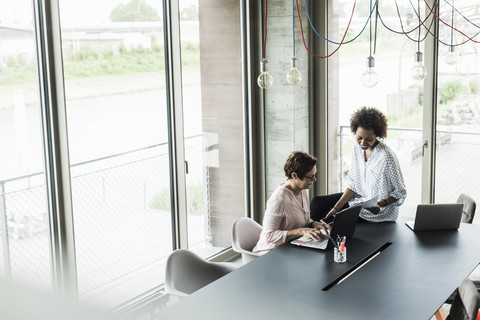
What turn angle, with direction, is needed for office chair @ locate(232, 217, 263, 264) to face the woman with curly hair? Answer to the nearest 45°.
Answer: approximately 45° to its left

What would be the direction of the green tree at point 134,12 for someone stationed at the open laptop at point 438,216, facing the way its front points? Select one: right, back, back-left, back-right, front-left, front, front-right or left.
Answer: front-left

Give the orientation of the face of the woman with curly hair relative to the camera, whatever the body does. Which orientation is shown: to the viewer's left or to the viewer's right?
to the viewer's left

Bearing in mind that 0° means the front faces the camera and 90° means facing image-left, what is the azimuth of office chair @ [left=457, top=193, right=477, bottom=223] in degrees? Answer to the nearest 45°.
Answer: approximately 45°

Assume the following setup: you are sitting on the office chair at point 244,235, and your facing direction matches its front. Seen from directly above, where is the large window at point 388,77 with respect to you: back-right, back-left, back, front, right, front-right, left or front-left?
left

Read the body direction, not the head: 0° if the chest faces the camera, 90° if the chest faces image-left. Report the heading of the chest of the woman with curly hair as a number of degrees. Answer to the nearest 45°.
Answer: approximately 45°

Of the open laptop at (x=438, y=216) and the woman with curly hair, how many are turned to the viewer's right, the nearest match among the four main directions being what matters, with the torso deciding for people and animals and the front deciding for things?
0

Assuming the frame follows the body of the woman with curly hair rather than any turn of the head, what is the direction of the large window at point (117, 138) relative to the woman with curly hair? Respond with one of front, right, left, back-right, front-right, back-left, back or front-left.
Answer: front-right

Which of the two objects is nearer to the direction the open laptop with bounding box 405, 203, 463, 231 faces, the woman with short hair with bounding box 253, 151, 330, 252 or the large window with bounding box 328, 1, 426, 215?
the large window

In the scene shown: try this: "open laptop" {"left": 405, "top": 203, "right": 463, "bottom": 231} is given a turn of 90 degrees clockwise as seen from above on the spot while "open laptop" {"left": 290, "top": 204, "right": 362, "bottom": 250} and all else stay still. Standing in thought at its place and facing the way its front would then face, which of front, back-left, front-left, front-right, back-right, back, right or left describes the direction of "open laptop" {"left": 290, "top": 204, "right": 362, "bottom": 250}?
back

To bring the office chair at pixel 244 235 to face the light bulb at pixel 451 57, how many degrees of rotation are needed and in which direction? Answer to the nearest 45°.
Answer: approximately 90° to its left

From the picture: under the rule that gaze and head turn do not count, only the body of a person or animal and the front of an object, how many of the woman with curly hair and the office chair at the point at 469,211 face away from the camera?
0
